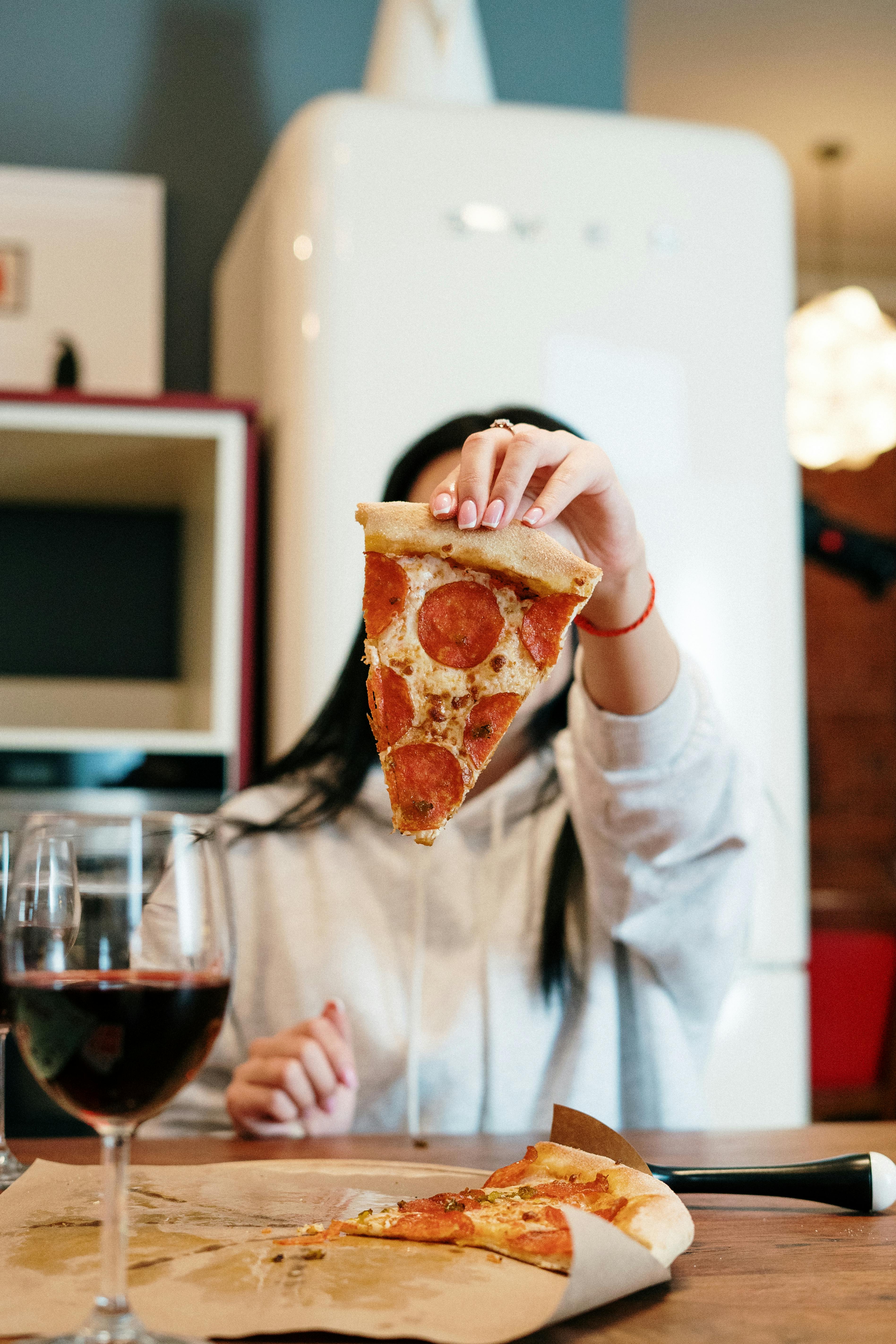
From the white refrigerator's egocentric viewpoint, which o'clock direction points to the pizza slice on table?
The pizza slice on table is roughly at 12 o'clock from the white refrigerator.

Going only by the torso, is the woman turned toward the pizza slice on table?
yes

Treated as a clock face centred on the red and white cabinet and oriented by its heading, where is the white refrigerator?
The white refrigerator is roughly at 10 o'clock from the red and white cabinet.

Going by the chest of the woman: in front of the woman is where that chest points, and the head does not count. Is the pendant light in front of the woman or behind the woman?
behind

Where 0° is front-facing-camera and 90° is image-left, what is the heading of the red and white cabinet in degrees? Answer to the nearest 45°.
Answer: approximately 0°

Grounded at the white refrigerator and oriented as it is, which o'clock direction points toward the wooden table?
The wooden table is roughly at 12 o'clock from the white refrigerator.

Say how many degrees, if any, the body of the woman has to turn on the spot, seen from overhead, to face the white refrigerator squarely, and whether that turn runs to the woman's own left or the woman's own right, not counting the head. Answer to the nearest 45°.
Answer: approximately 180°

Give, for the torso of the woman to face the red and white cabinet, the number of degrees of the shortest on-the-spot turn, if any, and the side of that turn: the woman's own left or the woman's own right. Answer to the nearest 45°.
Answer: approximately 135° to the woman's own right

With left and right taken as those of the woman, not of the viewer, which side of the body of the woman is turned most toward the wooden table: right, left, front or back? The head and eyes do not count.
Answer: front

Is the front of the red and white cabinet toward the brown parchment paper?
yes
